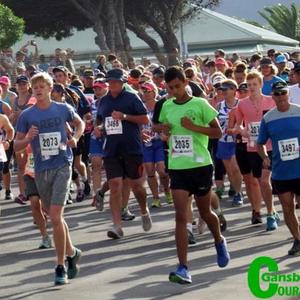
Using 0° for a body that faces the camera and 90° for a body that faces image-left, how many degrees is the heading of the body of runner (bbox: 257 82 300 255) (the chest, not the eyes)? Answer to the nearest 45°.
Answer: approximately 0°

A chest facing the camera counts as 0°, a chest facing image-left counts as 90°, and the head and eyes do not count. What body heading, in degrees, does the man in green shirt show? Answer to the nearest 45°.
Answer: approximately 45°

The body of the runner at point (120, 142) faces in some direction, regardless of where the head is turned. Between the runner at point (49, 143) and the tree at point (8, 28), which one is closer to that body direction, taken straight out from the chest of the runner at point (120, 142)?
the runner

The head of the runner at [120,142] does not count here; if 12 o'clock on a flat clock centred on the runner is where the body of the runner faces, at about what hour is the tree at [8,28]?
The tree is roughly at 4 o'clock from the runner.

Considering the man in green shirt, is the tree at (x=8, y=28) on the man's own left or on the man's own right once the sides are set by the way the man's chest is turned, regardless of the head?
on the man's own right

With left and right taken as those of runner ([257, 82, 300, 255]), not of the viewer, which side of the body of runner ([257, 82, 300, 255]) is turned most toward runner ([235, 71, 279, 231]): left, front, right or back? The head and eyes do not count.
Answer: back
